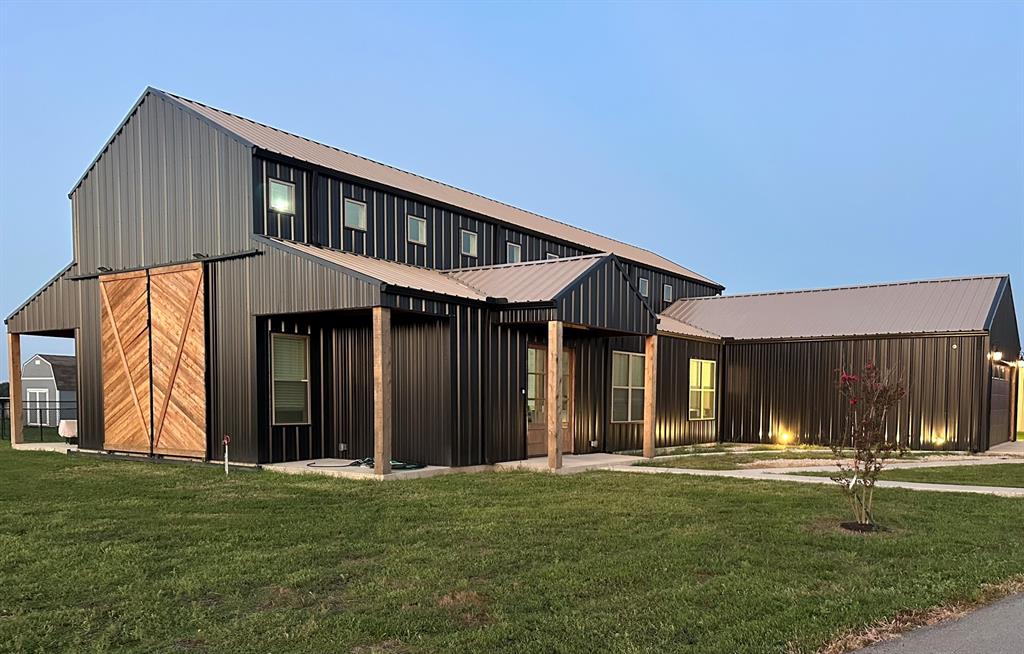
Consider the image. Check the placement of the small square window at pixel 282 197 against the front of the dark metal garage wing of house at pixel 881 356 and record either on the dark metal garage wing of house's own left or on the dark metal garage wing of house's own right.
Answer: on the dark metal garage wing of house's own right

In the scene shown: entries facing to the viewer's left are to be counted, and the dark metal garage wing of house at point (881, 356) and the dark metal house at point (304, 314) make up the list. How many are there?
0

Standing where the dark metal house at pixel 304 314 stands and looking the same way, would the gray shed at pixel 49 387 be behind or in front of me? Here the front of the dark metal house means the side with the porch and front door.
behind

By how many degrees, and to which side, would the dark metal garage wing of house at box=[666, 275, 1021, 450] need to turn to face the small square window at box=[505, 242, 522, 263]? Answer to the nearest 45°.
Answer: approximately 135° to its right

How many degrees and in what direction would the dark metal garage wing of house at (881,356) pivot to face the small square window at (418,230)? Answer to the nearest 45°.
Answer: approximately 135° to its right
